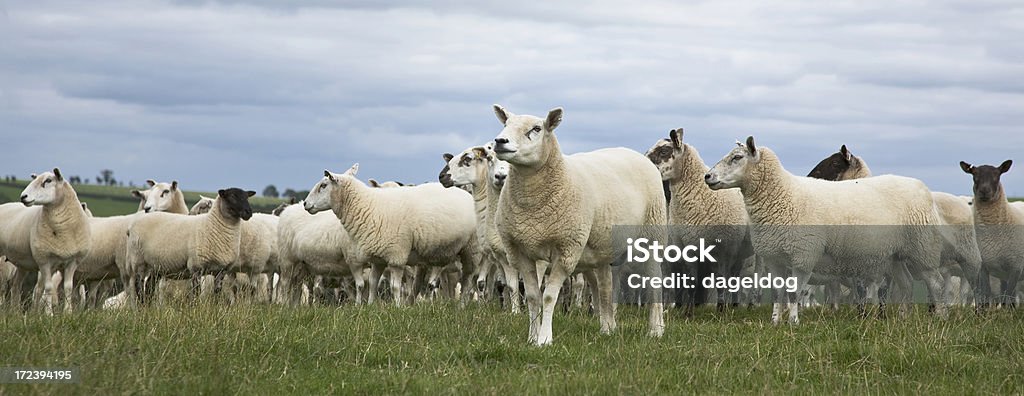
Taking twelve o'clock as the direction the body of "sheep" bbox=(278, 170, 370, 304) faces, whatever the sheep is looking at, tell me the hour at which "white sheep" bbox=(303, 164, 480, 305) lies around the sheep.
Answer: The white sheep is roughly at 8 o'clock from the sheep.

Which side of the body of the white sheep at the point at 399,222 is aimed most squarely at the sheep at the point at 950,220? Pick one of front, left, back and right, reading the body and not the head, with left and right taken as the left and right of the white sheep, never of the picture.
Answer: back

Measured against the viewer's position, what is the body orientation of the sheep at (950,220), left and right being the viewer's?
facing to the left of the viewer

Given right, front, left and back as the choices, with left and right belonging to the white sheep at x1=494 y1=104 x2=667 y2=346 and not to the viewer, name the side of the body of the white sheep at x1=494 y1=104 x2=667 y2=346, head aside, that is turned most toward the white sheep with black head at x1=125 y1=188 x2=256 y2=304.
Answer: right

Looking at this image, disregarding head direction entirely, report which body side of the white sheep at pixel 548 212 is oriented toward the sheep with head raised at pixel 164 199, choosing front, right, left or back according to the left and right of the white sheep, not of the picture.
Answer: right

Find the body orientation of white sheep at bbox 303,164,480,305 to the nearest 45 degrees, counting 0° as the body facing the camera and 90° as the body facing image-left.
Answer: approximately 90°

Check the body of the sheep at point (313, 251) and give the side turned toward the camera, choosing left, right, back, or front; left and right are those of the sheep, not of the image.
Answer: left

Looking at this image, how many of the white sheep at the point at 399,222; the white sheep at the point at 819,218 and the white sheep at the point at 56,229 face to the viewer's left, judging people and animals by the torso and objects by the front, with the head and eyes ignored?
2

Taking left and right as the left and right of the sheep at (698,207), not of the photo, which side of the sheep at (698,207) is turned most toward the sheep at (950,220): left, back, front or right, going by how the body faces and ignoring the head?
back

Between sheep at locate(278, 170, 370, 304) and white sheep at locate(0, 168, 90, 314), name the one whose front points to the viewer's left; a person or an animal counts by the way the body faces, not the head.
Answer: the sheep
